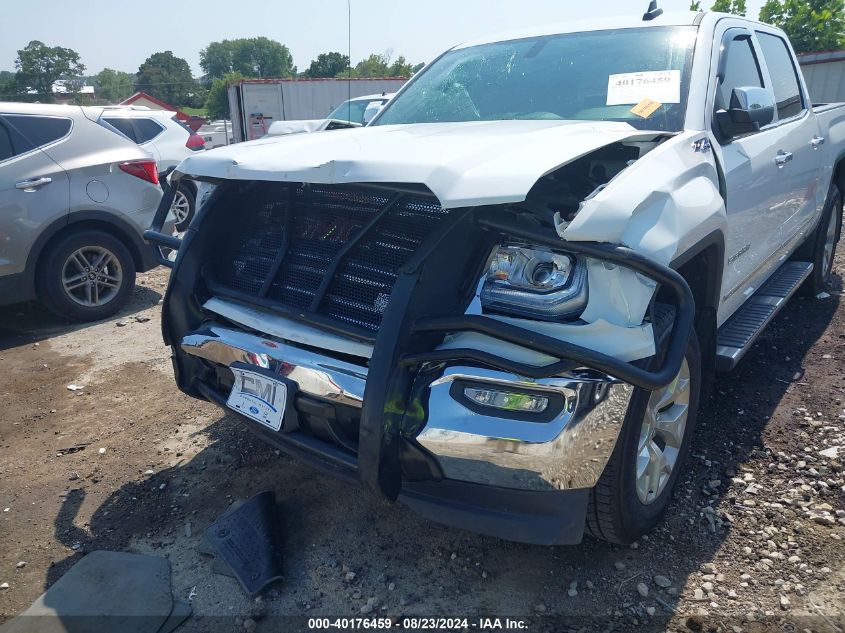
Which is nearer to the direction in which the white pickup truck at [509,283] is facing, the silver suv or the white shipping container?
the silver suv

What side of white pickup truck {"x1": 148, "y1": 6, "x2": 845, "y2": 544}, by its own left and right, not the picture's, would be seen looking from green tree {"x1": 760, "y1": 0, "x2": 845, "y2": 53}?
back

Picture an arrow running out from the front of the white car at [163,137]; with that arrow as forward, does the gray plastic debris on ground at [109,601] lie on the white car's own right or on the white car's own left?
on the white car's own left

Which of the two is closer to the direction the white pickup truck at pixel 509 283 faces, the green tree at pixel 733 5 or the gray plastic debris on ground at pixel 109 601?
the gray plastic debris on ground

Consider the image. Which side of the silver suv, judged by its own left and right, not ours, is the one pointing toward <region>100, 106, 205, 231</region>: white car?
right

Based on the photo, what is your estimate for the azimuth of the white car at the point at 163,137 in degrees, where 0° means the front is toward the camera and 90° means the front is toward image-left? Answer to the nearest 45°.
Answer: approximately 90°

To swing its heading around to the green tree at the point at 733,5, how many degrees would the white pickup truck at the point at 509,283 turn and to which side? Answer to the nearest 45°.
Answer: approximately 135° to its right

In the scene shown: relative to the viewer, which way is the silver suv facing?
to the viewer's left
